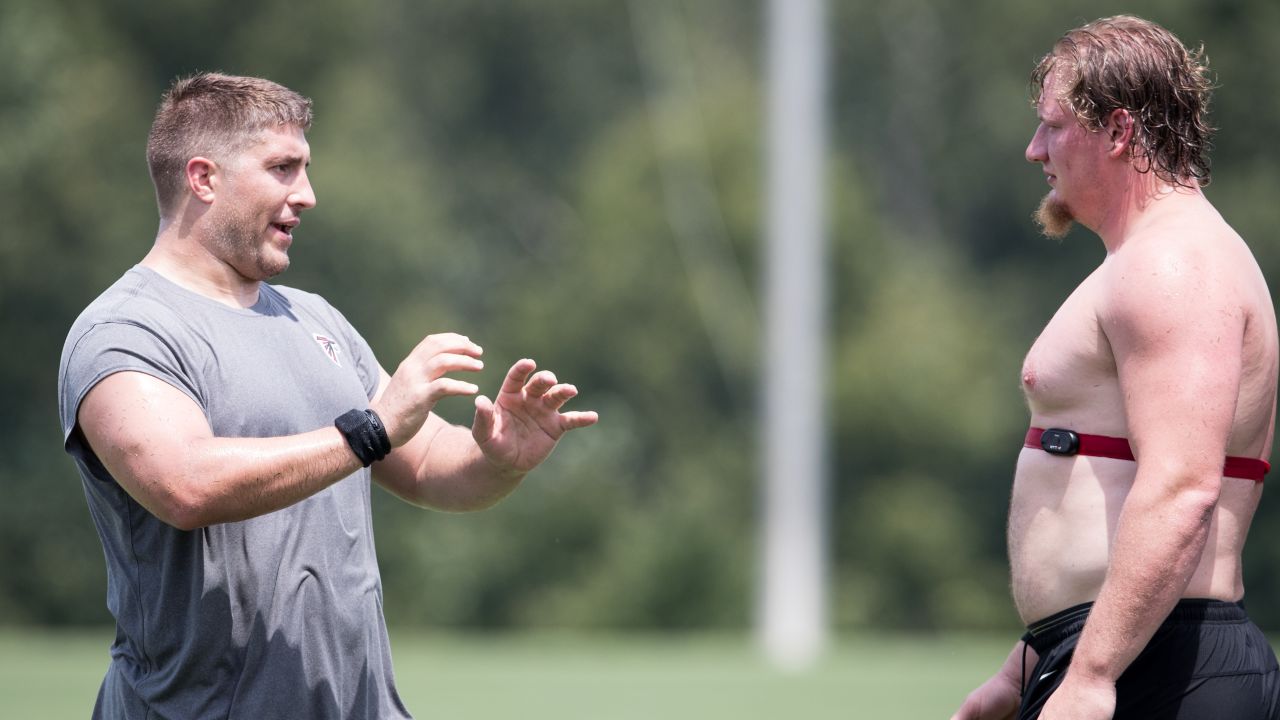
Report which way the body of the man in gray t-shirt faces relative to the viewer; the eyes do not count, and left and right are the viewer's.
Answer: facing the viewer and to the right of the viewer

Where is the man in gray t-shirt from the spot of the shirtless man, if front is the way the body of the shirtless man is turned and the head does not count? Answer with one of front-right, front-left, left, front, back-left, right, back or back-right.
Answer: front

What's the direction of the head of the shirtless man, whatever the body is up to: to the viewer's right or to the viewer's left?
to the viewer's left

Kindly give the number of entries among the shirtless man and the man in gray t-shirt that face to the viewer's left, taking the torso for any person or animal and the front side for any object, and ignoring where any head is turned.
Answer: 1

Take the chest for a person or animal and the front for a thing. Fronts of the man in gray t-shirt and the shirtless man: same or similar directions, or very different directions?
very different directions

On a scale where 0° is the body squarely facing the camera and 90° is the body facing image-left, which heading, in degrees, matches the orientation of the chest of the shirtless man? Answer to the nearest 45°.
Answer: approximately 90°

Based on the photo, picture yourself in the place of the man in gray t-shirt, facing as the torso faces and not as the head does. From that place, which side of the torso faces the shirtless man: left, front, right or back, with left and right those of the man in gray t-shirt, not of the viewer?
front
